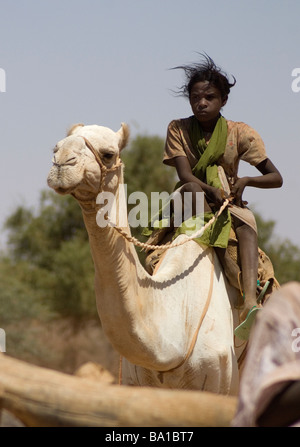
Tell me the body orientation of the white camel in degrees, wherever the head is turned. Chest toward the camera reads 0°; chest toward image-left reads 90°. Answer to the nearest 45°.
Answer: approximately 45°
